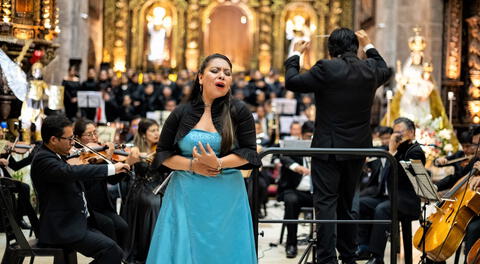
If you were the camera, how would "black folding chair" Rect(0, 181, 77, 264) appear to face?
facing to the right of the viewer

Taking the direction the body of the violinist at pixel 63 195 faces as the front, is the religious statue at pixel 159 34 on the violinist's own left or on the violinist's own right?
on the violinist's own left

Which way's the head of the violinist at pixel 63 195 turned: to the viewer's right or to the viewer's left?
to the viewer's right

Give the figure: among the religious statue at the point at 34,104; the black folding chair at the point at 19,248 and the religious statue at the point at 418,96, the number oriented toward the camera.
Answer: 2

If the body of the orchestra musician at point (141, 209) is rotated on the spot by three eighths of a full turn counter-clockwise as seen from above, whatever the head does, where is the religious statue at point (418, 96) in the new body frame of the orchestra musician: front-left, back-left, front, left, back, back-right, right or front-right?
front-right

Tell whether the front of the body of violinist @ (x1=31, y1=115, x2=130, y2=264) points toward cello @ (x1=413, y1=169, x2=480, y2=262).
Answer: yes

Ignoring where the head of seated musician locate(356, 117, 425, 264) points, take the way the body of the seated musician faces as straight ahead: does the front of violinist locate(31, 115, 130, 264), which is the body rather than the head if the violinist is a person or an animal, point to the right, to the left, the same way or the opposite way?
the opposite way

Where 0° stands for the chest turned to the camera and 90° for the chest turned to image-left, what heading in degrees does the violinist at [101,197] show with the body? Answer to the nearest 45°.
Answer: approximately 315°

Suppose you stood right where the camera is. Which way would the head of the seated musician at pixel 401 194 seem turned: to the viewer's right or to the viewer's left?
to the viewer's left

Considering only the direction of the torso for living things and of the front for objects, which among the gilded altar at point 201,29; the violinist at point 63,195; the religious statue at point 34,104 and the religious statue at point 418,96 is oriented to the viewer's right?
the violinist

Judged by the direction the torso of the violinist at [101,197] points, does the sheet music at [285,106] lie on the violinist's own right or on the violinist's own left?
on the violinist's own left

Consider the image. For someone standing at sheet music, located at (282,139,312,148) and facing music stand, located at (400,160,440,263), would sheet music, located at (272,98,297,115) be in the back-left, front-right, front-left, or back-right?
back-left

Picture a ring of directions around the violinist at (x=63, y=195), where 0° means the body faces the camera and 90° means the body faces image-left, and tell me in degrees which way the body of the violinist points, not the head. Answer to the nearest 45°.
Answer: approximately 270°
